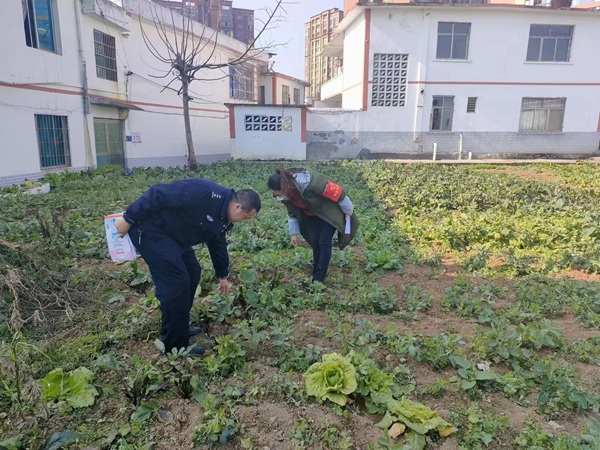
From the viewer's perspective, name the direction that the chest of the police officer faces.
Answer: to the viewer's right

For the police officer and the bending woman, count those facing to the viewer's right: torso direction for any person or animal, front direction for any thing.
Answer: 1

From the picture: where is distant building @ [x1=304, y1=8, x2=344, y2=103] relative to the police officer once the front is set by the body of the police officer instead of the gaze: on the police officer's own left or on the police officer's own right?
on the police officer's own left

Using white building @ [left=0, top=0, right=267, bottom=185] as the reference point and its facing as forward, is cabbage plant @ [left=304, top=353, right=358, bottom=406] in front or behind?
in front

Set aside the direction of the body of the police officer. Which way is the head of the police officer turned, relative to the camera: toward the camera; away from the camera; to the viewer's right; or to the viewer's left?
to the viewer's right

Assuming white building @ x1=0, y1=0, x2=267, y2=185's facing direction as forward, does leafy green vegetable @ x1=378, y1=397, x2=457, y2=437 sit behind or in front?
in front

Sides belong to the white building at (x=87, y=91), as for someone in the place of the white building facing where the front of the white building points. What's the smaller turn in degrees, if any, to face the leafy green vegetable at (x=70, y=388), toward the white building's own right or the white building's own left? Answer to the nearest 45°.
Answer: approximately 45° to the white building's own right

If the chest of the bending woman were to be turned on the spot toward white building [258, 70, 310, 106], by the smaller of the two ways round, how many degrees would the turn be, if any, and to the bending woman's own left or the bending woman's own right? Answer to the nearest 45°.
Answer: approximately 135° to the bending woman's own right

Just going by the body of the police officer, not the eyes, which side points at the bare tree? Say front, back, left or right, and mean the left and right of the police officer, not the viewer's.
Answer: left

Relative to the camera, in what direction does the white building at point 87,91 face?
facing the viewer and to the right of the viewer

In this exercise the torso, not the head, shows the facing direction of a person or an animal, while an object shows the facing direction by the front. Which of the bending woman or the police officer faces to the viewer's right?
the police officer

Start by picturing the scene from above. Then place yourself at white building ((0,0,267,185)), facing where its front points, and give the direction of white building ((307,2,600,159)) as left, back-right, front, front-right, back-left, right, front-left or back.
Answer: front-left

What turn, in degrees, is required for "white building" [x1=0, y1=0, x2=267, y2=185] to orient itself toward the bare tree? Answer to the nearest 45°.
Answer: approximately 90° to its left

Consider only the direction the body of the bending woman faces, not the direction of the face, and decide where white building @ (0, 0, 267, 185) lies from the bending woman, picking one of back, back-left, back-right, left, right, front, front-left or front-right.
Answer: right

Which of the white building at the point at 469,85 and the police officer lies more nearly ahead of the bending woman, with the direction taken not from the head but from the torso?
the police officer

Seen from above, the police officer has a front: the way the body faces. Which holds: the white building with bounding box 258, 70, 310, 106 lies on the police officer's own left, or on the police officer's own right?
on the police officer's own left
